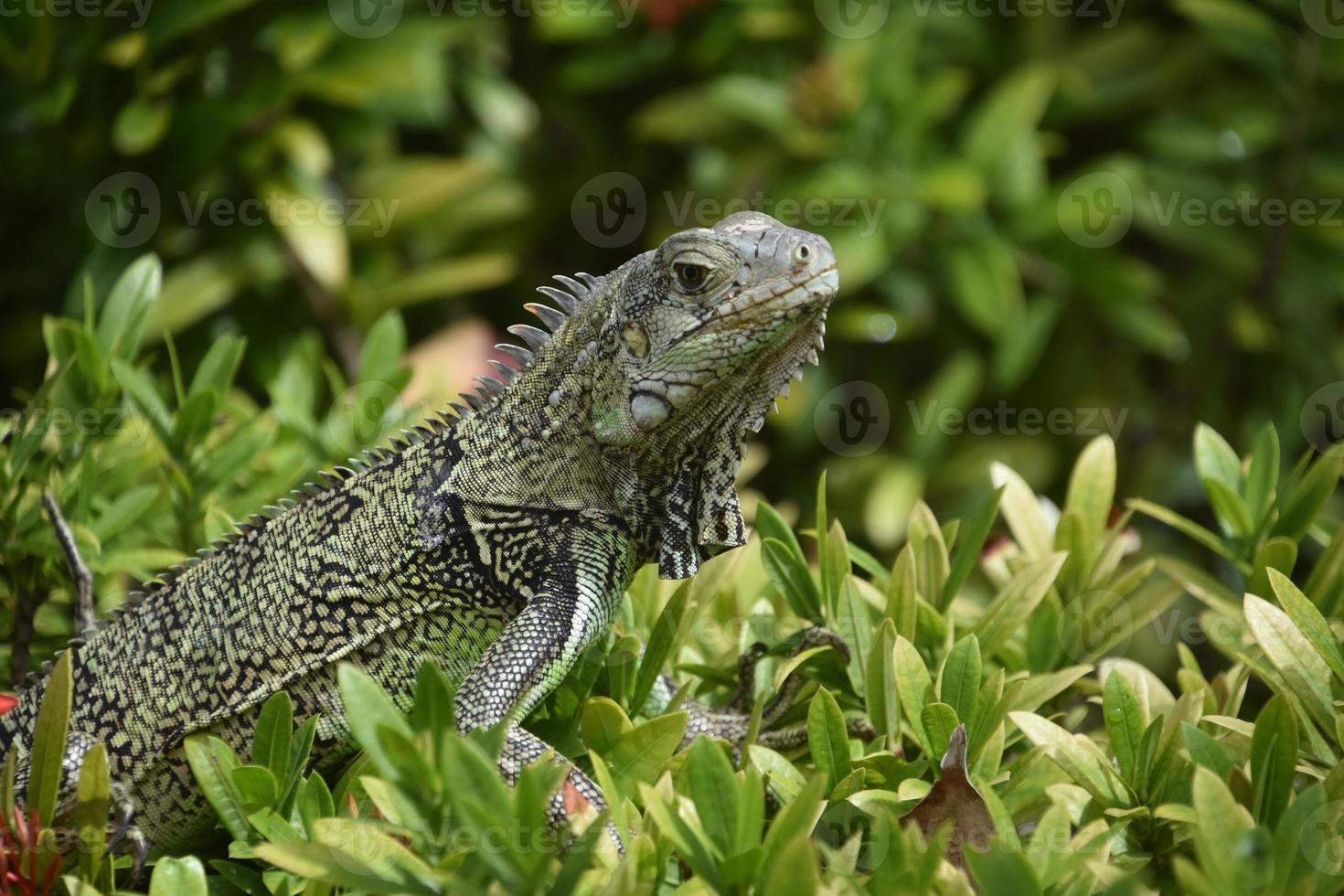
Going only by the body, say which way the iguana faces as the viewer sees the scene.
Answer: to the viewer's right
